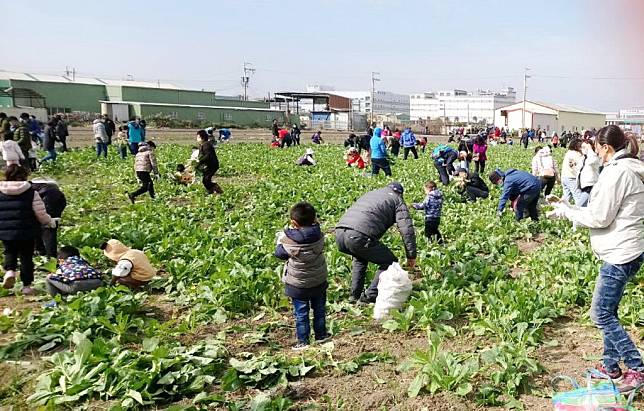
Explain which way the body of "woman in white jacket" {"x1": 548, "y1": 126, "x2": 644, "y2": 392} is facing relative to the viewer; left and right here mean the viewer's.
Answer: facing to the left of the viewer

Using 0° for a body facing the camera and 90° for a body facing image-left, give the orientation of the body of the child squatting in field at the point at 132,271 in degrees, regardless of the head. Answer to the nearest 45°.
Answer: approximately 90°

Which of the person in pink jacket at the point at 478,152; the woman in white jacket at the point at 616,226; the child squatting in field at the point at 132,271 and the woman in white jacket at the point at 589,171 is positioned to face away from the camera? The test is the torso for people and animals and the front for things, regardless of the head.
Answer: the person in pink jacket

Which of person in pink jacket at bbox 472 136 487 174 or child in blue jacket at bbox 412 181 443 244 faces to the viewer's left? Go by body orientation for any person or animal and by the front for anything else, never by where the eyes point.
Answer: the child in blue jacket

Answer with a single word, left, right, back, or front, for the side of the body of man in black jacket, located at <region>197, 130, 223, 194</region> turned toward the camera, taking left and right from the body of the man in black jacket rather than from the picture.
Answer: left

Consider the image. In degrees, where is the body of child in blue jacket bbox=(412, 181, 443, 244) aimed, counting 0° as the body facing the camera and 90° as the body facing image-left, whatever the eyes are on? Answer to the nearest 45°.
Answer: approximately 90°

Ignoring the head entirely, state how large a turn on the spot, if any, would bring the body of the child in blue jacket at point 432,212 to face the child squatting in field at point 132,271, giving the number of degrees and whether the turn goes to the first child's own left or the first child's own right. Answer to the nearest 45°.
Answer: approximately 45° to the first child's own left

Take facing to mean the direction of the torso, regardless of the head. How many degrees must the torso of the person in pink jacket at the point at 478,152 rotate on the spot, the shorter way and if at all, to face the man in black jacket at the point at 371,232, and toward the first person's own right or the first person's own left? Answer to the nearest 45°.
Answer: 0° — they already face them

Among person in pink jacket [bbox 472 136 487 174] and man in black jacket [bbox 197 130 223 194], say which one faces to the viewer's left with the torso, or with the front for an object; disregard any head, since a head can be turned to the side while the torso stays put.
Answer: the man in black jacket
